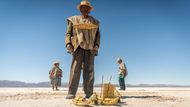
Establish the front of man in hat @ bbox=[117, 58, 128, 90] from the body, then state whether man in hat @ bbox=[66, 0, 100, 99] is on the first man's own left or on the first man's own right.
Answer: on the first man's own left

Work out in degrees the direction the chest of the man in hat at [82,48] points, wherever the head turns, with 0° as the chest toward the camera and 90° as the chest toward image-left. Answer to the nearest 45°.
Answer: approximately 0°

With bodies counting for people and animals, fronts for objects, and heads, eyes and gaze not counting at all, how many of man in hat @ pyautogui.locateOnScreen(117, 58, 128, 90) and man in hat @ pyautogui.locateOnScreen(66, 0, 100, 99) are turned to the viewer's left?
1

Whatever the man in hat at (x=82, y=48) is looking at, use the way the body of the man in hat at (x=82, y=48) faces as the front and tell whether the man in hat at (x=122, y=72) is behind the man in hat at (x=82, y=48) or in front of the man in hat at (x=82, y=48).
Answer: behind

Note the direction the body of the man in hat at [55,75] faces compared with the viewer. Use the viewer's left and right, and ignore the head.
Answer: facing the viewer and to the right of the viewer

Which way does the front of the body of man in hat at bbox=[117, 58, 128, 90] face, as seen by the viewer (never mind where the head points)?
to the viewer's left

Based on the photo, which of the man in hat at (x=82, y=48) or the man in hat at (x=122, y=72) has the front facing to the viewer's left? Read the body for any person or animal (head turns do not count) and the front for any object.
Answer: the man in hat at (x=122, y=72)
